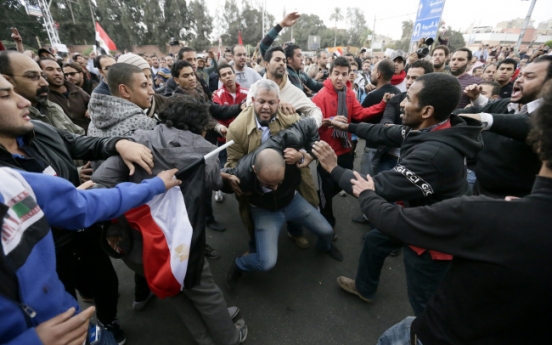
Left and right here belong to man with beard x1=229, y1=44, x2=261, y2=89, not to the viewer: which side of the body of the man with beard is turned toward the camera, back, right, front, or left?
front

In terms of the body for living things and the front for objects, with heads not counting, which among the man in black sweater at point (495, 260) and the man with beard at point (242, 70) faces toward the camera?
the man with beard

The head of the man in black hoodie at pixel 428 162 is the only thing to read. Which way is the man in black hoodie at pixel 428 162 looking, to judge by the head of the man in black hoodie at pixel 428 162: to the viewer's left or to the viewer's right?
to the viewer's left

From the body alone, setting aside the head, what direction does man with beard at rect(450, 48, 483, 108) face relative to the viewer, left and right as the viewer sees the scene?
facing the viewer and to the left of the viewer

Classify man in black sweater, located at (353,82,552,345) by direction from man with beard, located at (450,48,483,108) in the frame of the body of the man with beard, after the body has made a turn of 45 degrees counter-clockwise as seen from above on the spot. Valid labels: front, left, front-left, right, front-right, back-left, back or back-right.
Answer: front

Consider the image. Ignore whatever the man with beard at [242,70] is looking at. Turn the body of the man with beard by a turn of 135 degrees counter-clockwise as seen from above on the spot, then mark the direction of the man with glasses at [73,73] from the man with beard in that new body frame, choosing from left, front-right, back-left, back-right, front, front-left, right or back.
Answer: back-left

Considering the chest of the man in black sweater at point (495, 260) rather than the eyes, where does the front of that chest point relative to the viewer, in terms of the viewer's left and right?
facing away from the viewer and to the left of the viewer

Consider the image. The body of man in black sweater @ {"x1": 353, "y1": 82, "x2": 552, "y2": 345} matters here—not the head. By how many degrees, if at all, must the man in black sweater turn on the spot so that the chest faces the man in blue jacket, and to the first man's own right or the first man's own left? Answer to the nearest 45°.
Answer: approximately 90° to the first man's own left

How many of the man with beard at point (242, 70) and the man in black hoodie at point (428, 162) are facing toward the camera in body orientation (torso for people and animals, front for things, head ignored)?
1

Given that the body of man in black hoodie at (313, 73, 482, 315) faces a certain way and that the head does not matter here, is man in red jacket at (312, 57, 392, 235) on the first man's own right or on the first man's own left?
on the first man's own right

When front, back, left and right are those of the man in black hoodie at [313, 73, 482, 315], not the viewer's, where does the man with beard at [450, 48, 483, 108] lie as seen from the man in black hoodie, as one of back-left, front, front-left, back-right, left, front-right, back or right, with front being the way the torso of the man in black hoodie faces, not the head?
right

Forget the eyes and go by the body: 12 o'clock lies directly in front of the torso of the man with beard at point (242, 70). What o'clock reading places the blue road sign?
The blue road sign is roughly at 8 o'clock from the man with beard.

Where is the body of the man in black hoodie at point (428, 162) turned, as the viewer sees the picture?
to the viewer's left

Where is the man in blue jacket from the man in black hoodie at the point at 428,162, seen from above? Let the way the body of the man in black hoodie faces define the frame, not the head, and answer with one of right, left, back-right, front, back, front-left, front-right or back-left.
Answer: front-left

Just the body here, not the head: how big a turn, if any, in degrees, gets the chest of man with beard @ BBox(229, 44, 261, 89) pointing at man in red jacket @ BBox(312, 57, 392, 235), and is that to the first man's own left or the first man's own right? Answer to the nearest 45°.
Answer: approximately 45° to the first man's own left

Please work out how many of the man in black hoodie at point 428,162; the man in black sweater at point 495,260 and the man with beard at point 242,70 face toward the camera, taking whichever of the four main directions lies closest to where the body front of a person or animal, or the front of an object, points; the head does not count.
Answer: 1

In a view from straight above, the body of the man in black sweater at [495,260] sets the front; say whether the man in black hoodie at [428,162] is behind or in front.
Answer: in front

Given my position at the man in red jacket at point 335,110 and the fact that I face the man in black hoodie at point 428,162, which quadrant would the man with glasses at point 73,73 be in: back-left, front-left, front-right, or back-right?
back-right
